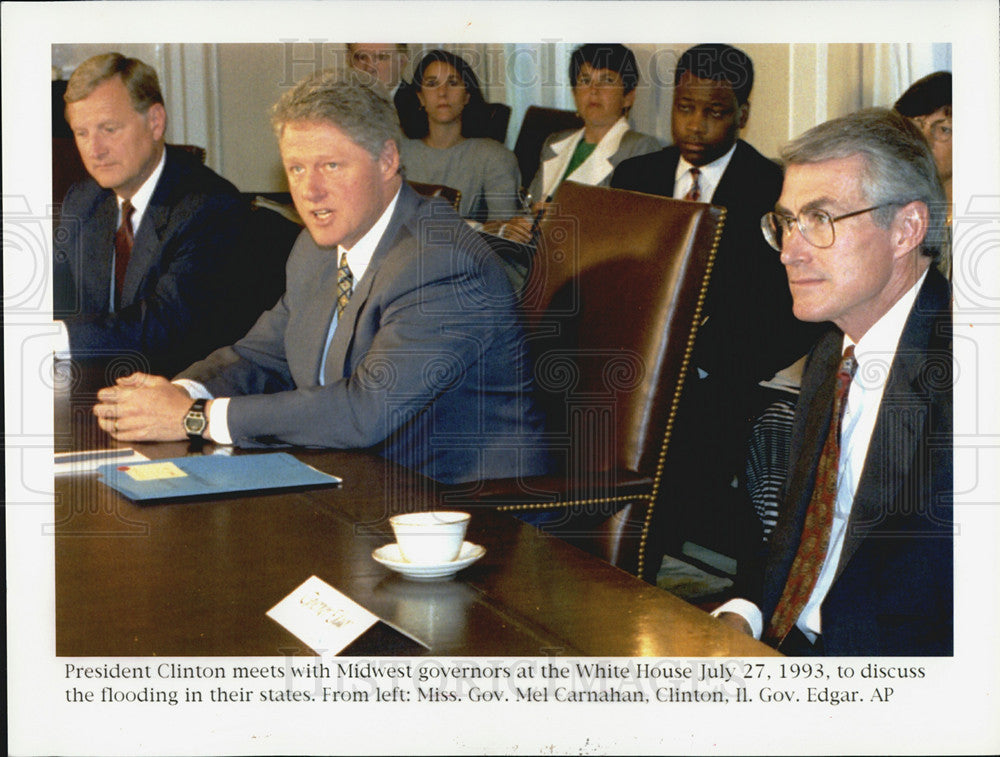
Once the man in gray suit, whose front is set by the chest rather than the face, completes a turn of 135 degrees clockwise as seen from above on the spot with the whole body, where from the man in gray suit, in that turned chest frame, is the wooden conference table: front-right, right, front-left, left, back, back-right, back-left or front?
back

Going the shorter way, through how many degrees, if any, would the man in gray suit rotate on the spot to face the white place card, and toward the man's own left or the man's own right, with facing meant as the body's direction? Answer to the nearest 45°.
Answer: approximately 45° to the man's own left

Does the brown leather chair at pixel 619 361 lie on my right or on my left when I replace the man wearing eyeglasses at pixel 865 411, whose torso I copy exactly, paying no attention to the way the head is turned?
on my right

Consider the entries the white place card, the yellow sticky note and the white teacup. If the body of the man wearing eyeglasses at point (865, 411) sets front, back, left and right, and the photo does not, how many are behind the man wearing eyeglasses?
0

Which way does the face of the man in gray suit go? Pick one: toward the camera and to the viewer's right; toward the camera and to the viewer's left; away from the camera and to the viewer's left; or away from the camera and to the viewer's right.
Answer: toward the camera and to the viewer's left

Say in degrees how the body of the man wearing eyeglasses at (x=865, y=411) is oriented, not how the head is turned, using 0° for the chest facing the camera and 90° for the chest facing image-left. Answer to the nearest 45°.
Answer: approximately 45°

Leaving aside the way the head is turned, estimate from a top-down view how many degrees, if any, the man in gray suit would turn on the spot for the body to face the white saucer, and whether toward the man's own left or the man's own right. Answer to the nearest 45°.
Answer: approximately 45° to the man's own left

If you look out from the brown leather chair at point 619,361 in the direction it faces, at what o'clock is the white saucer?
The white saucer is roughly at 11 o'clock from the brown leather chair.

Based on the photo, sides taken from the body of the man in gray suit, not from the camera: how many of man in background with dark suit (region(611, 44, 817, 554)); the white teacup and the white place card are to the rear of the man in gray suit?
1

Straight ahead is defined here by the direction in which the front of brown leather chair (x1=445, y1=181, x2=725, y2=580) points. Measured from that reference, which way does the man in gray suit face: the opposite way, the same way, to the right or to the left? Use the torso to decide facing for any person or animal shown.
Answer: the same way

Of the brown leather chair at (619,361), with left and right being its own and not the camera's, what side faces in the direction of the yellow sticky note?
front

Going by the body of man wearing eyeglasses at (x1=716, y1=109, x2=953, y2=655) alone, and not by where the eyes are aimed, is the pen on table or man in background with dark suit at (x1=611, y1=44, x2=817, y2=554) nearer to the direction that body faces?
the pen on table

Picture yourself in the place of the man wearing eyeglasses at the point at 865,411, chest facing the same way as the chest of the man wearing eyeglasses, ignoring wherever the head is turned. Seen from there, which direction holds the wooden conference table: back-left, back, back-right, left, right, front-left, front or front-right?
front

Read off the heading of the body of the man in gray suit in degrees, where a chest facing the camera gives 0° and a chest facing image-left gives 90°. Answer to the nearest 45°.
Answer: approximately 45°
